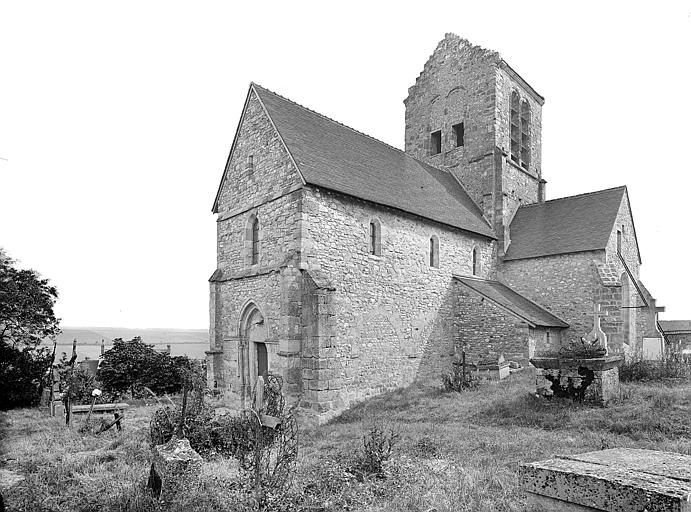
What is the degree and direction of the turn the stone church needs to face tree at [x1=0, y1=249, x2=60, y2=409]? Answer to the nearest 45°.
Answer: approximately 45° to its right

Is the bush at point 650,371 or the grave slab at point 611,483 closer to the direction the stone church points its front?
the grave slab

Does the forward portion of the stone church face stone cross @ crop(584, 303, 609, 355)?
no

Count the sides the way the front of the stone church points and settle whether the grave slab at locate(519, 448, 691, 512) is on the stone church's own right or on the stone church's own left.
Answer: on the stone church's own left

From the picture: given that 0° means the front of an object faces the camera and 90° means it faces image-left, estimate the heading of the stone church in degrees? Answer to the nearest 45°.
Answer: approximately 45°

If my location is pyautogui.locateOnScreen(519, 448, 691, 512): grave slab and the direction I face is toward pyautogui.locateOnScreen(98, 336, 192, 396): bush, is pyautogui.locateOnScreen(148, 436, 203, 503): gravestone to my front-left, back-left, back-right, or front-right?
front-left

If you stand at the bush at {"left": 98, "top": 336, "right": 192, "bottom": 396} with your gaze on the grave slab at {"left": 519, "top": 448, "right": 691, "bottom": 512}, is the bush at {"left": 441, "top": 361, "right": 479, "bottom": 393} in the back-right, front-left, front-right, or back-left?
front-left

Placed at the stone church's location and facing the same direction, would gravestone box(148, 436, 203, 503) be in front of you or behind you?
in front

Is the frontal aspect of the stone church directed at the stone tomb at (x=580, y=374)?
no
